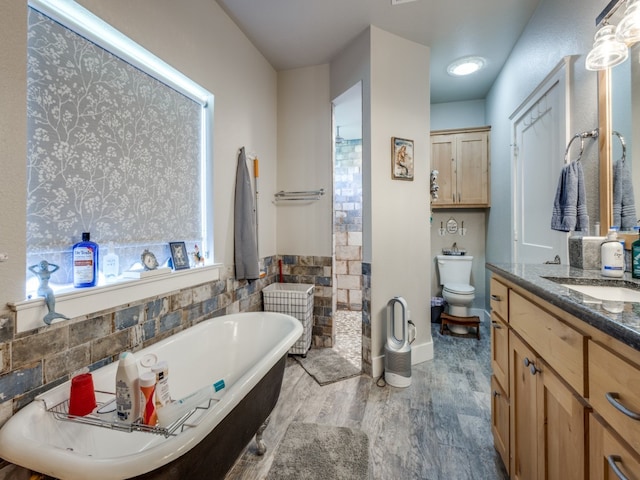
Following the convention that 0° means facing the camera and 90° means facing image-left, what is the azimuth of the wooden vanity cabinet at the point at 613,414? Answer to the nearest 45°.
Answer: approximately 45°

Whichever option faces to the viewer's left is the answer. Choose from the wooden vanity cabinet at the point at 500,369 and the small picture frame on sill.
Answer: the wooden vanity cabinet

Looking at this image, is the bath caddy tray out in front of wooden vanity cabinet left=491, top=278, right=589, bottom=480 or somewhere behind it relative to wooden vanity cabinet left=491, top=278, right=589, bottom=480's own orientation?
in front

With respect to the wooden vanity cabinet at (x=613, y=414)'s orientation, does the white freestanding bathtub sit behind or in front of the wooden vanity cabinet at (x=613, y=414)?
in front

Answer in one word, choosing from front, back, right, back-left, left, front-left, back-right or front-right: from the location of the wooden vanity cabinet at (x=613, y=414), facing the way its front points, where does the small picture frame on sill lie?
front-right

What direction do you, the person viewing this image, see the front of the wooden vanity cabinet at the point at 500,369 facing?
facing to the left of the viewer

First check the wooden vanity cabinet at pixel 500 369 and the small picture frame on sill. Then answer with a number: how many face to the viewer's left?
1

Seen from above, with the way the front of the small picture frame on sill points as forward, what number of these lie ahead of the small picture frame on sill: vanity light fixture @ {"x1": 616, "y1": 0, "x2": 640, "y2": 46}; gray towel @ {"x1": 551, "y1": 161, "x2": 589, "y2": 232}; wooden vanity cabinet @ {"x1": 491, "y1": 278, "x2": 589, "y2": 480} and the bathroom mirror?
4
